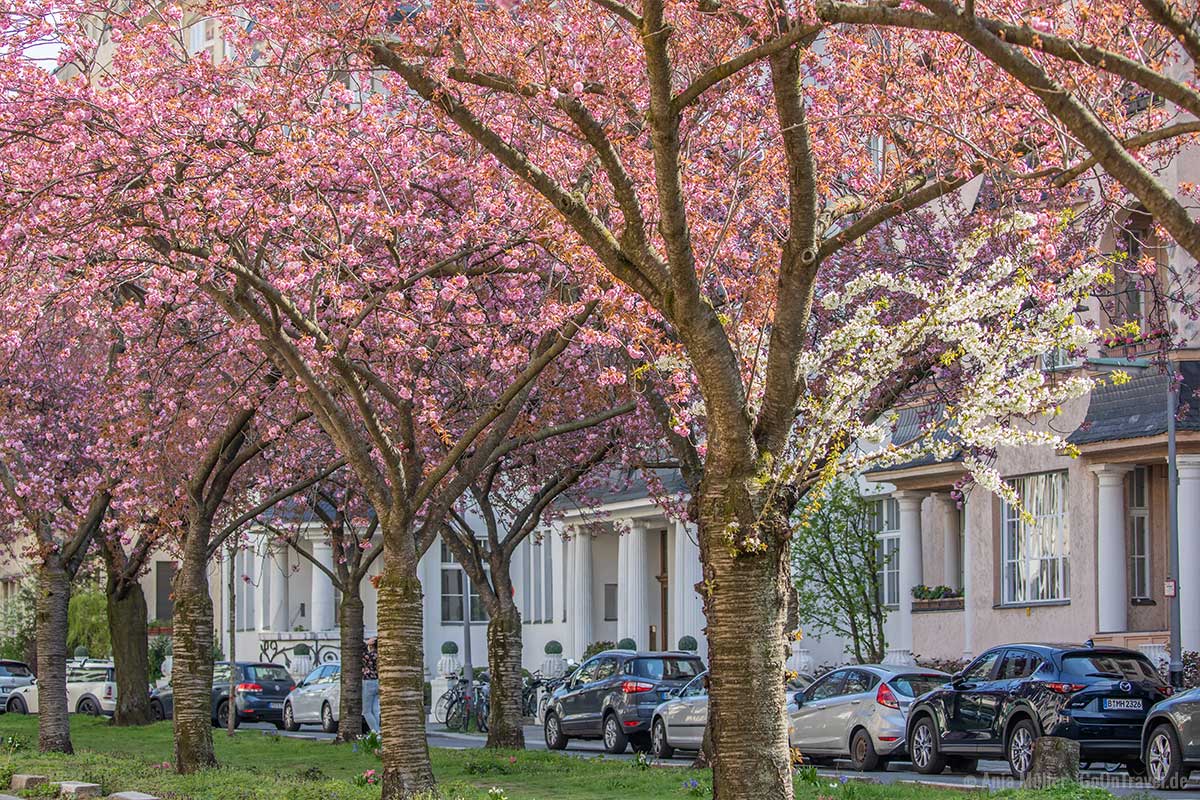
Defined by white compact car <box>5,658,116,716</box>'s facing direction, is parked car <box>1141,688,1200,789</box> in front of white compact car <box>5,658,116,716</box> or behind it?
behind

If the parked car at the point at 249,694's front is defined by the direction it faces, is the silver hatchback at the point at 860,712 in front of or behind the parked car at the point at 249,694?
behind

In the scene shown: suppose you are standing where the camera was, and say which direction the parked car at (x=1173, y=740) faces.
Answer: facing away from the viewer and to the left of the viewer

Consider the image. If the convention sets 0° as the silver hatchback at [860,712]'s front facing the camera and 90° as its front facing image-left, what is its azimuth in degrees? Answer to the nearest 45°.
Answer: approximately 135°

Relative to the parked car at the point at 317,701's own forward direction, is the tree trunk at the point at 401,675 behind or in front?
behind

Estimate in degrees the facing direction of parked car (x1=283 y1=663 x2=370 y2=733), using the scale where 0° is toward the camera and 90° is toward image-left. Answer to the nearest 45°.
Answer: approximately 135°

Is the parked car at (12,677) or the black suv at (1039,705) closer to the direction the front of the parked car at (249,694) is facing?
the parked car

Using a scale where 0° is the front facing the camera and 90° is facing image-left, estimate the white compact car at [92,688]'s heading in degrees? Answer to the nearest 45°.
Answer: approximately 135°
